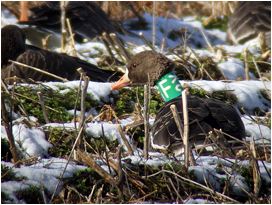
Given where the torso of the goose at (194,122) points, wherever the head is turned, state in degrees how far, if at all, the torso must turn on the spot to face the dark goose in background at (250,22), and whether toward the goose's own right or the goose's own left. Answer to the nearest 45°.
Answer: approximately 90° to the goose's own right

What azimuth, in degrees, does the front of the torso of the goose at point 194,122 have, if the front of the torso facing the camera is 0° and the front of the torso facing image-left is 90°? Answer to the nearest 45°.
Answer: approximately 90°

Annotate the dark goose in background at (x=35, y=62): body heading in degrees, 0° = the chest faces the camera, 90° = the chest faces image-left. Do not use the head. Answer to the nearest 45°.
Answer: approximately 90°

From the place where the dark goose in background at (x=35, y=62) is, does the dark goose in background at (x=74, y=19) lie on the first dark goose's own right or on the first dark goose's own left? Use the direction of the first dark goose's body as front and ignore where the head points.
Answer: on the first dark goose's own right
